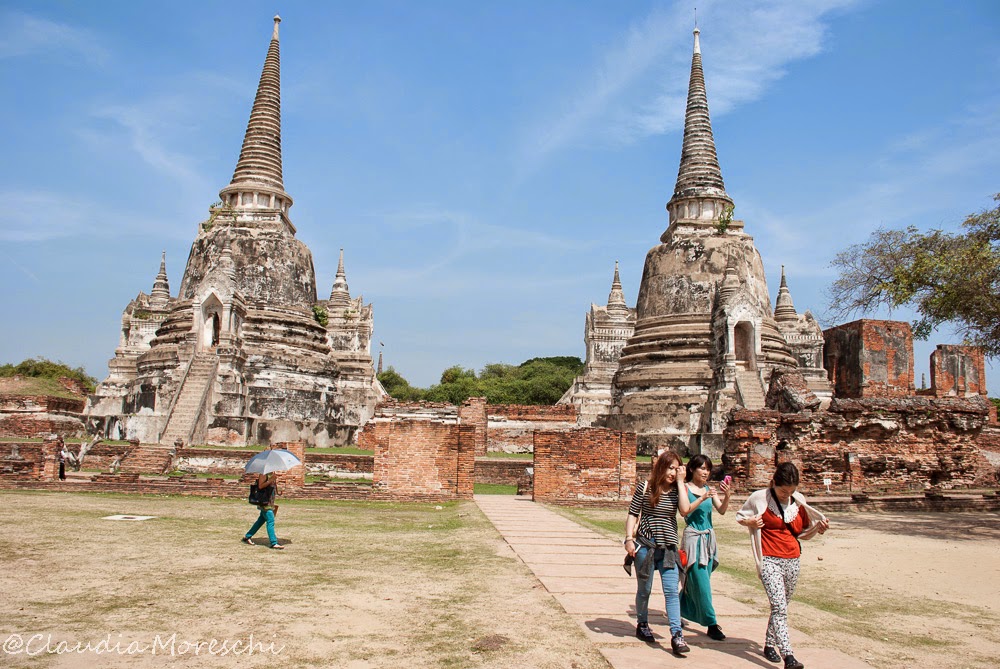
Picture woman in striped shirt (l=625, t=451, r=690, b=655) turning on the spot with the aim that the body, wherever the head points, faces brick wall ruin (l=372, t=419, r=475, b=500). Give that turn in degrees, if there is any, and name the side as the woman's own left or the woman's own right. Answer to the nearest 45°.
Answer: approximately 180°

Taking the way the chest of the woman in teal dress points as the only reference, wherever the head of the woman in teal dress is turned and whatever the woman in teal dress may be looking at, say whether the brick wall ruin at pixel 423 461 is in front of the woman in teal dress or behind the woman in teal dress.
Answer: behind

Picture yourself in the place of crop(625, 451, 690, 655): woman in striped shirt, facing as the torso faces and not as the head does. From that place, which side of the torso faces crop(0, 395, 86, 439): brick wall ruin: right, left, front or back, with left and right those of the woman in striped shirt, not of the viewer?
back

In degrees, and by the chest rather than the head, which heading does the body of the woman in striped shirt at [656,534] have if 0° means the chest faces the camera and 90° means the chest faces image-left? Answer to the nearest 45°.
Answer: approximately 315°

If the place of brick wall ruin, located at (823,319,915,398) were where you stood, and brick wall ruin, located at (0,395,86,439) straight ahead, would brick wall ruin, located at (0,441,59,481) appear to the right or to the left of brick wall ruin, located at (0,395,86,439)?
left

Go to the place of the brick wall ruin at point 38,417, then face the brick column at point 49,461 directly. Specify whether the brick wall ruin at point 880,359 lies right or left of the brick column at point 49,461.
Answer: left

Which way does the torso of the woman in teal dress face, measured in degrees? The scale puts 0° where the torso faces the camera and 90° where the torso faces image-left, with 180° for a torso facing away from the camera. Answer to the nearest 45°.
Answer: approximately 315°

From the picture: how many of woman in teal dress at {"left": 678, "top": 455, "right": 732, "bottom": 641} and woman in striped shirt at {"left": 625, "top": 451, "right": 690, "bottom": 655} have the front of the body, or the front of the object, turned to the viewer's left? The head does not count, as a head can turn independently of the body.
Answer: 0

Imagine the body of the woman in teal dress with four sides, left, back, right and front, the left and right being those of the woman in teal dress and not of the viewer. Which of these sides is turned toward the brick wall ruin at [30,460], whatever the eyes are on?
back

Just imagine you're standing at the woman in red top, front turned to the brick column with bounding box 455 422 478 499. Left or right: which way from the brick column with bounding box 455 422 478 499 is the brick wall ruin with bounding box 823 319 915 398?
right

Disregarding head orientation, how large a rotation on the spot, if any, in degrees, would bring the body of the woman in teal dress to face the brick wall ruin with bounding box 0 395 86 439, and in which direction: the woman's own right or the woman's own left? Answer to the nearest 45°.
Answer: approximately 180°

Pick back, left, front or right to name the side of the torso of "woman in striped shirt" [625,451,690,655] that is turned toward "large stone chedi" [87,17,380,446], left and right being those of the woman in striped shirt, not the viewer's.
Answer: back

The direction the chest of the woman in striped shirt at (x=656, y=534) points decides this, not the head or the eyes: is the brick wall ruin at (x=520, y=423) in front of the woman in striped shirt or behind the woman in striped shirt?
behind

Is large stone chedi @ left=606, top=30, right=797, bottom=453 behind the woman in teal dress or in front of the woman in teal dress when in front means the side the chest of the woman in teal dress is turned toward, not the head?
behind

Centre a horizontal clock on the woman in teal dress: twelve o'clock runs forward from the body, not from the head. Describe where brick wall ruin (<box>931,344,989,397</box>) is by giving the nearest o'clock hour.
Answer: The brick wall ruin is roughly at 8 o'clock from the woman in teal dress.

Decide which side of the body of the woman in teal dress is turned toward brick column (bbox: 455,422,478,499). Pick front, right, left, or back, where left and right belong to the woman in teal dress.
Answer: back
